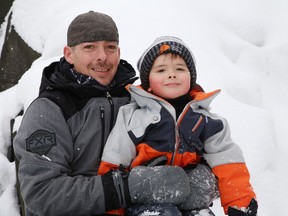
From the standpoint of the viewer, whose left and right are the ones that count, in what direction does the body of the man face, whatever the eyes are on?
facing the viewer and to the right of the viewer

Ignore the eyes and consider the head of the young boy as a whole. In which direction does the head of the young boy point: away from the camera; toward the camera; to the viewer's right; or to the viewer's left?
toward the camera

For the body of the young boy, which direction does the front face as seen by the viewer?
toward the camera
